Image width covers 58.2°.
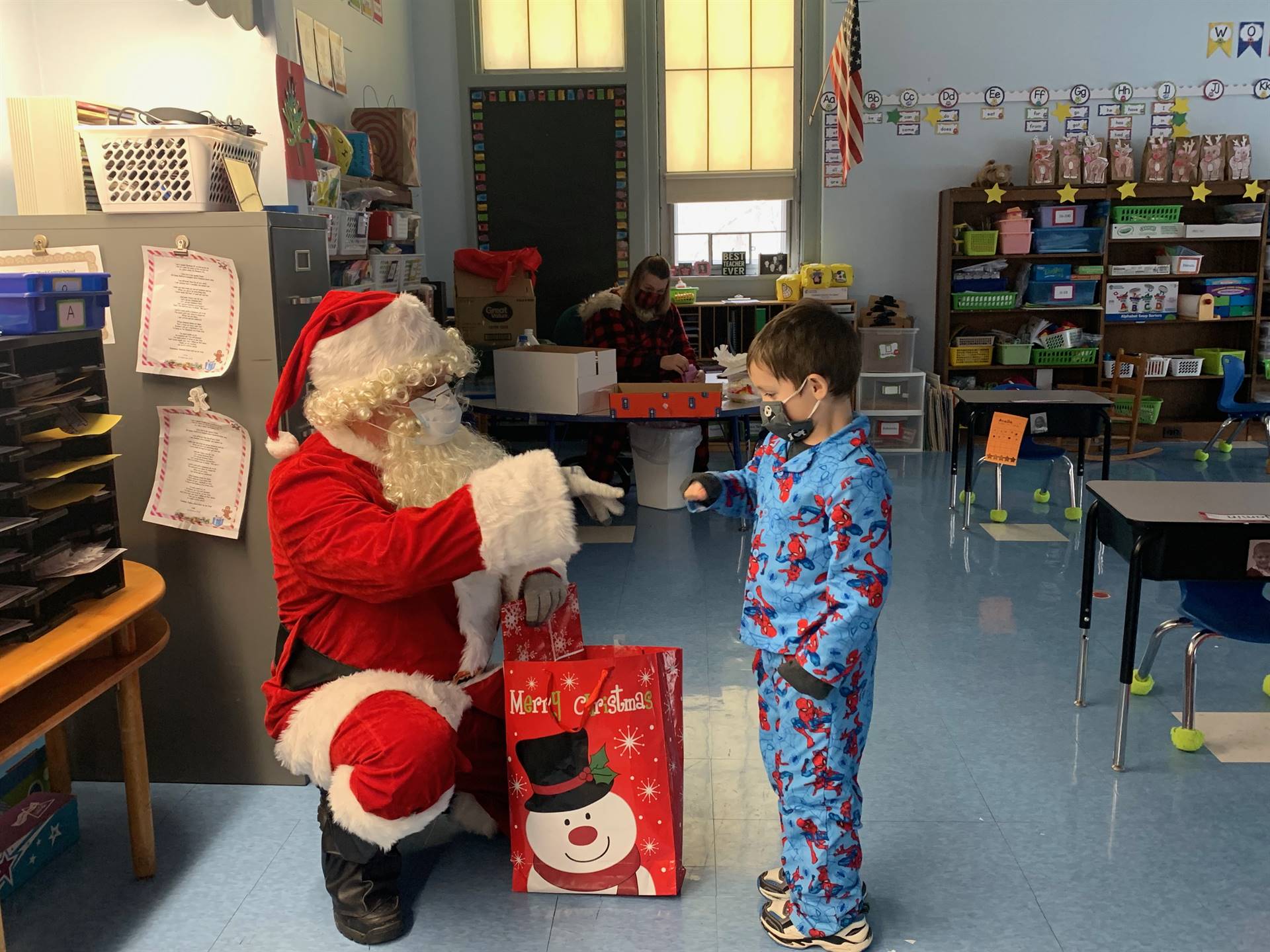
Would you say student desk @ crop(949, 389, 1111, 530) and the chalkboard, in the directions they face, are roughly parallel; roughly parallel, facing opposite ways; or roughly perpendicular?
roughly parallel

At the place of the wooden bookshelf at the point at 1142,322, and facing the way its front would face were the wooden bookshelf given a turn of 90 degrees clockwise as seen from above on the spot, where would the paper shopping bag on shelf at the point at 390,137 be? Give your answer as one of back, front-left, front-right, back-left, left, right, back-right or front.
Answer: front-left

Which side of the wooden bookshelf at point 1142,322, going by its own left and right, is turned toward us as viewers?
front

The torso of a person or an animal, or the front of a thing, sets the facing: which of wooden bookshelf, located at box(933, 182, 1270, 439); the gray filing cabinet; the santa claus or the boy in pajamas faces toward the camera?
the wooden bookshelf

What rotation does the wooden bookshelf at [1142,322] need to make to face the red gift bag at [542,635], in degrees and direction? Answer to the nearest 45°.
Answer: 0° — it already faces it

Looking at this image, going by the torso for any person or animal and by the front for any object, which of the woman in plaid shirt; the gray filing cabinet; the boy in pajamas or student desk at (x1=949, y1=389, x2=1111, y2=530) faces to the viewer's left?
the boy in pajamas

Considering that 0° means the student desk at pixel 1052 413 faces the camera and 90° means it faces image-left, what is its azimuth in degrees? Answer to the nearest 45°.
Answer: approximately 0°

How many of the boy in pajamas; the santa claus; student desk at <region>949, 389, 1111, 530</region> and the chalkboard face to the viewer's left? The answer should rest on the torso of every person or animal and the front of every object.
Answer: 1

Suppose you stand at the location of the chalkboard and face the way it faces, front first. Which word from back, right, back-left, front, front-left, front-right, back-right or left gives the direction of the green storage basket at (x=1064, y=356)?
left

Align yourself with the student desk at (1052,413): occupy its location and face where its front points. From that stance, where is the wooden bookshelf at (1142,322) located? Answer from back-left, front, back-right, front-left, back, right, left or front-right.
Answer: back

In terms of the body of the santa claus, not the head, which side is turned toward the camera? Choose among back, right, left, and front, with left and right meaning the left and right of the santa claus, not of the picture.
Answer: right

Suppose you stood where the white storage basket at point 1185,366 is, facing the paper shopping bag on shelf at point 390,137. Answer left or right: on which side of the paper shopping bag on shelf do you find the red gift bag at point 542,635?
left

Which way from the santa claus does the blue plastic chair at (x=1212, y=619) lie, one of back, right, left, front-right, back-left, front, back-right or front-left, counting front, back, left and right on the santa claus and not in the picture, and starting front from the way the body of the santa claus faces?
front

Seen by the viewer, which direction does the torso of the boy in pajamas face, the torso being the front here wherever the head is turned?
to the viewer's left

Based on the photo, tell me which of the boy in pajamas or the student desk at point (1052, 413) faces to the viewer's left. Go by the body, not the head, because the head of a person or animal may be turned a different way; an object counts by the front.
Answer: the boy in pajamas

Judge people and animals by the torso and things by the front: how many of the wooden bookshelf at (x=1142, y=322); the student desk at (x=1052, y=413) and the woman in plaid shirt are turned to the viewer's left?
0

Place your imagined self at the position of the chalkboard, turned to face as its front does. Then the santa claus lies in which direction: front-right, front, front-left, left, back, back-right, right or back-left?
front

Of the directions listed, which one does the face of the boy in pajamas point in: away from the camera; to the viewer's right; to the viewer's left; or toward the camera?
to the viewer's left
